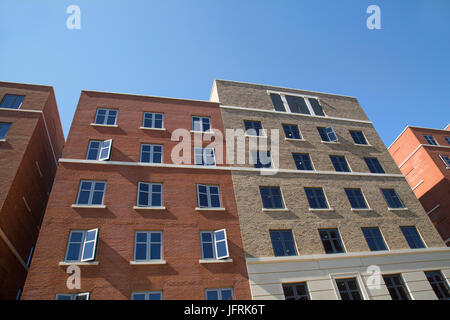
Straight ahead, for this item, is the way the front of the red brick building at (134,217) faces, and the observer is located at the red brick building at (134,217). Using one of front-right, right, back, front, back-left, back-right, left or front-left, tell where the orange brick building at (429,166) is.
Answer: left

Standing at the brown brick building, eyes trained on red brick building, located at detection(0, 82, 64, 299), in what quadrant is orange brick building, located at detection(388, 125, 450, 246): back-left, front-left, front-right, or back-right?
back-right

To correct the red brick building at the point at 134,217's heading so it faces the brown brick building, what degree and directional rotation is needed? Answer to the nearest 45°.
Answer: approximately 90° to its left

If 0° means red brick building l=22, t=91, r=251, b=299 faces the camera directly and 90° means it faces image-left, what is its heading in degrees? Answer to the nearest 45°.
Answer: approximately 0°

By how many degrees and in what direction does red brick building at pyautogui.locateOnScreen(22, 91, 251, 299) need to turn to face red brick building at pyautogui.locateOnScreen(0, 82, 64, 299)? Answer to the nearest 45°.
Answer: approximately 90° to its right
